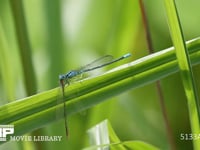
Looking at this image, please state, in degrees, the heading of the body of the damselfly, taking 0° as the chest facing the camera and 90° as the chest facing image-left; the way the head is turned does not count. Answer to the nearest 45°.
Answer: approximately 90°
